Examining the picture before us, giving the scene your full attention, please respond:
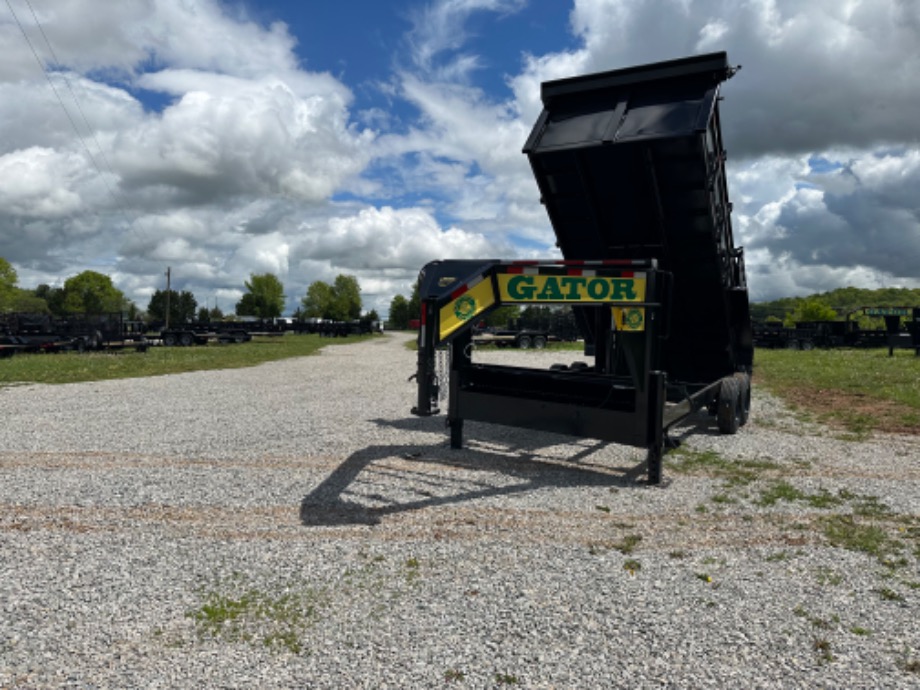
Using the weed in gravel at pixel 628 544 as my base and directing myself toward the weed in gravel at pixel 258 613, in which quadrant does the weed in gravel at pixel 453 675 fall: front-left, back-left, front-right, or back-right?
front-left

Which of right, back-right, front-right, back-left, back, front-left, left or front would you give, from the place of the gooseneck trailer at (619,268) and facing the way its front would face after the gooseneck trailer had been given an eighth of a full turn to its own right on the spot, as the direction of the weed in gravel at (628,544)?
left

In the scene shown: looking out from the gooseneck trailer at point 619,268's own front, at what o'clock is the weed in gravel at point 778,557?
The weed in gravel is roughly at 10 o'clock from the gooseneck trailer.

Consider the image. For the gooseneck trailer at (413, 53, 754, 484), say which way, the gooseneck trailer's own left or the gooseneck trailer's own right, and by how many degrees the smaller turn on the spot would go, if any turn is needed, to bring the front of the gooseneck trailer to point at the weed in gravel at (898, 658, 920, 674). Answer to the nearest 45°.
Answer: approximately 45° to the gooseneck trailer's own left

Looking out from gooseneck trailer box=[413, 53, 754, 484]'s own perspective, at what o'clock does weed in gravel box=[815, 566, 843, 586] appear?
The weed in gravel is roughly at 10 o'clock from the gooseneck trailer.

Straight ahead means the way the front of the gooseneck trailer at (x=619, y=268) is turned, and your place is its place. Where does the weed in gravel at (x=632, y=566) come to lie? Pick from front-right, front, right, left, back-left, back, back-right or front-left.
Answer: front-left

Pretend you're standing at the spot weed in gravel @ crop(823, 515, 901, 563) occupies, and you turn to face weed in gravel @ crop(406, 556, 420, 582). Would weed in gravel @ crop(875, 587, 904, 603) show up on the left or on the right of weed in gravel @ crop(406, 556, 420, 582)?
left

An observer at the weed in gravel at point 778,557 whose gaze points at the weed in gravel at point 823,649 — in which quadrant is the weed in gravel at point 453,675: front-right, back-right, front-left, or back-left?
front-right

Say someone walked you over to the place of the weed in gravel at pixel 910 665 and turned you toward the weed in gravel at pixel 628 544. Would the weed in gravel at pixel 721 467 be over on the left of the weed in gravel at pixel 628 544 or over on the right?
right

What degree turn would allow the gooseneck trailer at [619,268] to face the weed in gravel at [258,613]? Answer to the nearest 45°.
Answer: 0° — it already faces it

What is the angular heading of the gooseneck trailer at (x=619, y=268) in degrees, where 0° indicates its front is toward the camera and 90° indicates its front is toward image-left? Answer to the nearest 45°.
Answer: approximately 45°
